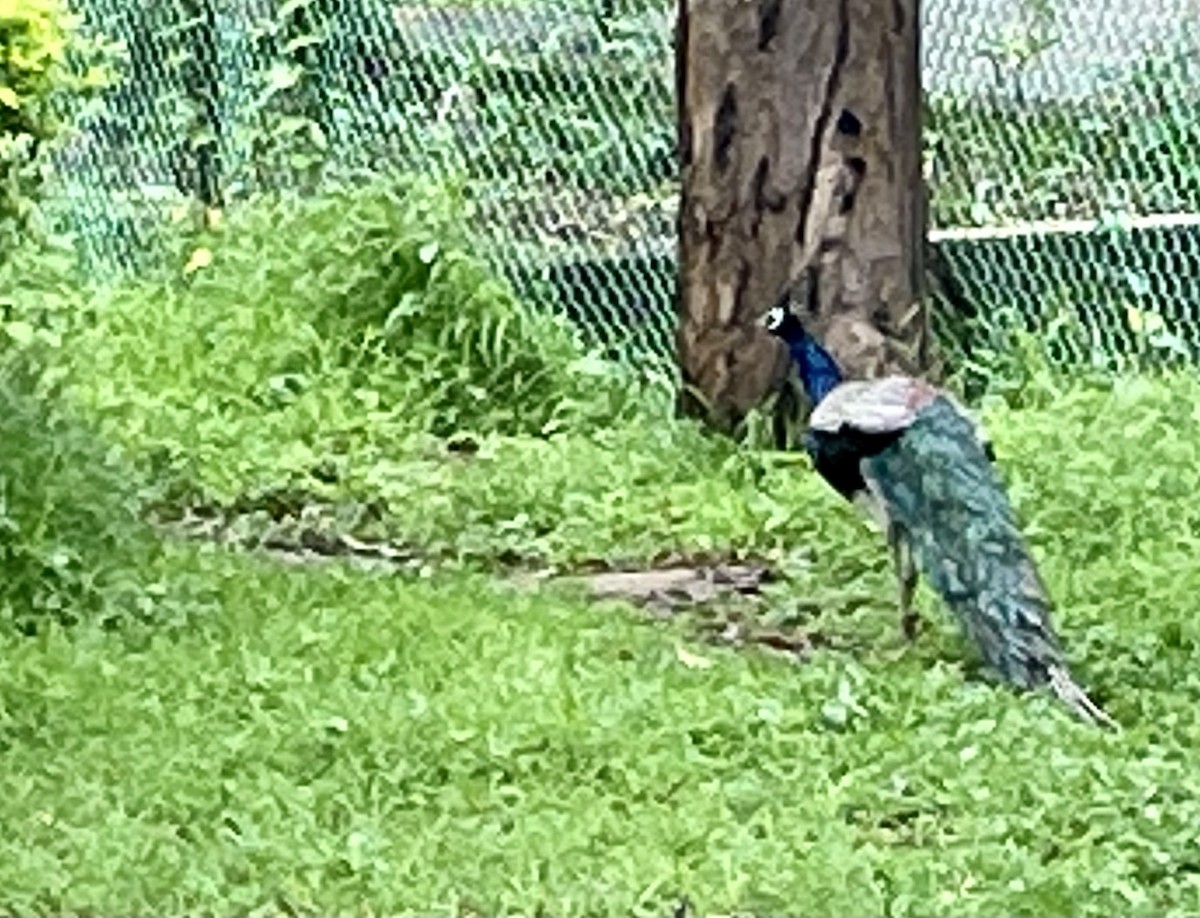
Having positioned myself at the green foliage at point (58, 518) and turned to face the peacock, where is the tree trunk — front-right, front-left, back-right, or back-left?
front-left

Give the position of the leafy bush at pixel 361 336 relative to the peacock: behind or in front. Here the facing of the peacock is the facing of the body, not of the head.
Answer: in front

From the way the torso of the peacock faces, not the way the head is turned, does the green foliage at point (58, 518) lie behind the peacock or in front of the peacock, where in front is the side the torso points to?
in front

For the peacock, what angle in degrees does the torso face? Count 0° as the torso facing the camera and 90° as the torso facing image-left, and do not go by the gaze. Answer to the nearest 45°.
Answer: approximately 135°

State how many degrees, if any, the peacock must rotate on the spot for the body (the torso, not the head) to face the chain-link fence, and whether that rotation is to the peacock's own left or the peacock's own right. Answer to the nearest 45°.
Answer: approximately 45° to the peacock's own right

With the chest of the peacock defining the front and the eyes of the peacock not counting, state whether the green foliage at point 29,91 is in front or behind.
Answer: in front

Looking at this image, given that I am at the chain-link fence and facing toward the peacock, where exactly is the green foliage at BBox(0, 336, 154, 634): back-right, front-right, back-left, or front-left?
front-right
